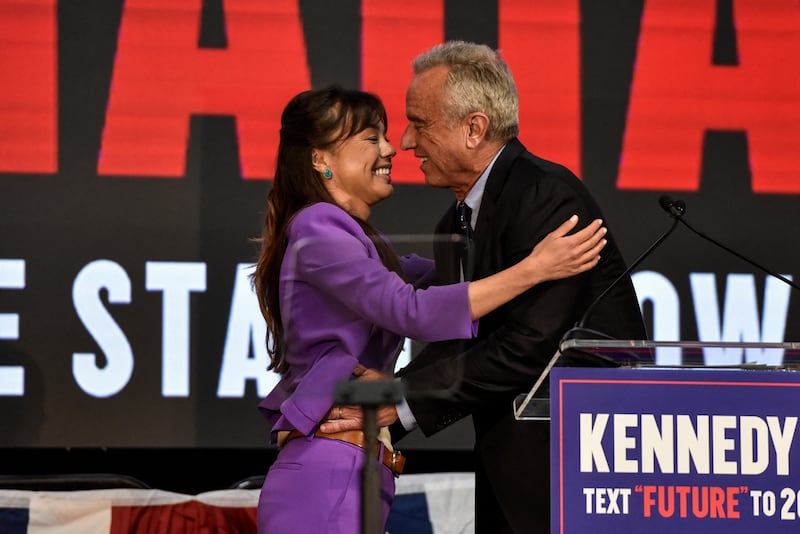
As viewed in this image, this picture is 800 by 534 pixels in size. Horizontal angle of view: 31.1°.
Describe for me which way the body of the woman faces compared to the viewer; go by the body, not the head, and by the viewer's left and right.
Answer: facing to the right of the viewer

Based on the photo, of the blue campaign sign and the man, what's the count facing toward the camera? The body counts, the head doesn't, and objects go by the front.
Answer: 1

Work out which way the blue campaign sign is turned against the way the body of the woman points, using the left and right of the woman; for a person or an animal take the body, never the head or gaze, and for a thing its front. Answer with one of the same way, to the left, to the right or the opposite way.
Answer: to the right

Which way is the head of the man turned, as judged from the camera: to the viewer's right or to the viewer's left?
to the viewer's left

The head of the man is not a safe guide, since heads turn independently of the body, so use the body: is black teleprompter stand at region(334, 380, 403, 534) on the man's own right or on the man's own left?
on the man's own left

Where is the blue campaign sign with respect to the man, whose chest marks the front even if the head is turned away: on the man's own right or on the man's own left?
on the man's own left

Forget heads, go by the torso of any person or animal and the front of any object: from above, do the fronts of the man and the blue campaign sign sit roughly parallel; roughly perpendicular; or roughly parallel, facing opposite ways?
roughly perpendicular

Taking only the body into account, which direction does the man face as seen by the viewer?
to the viewer's left

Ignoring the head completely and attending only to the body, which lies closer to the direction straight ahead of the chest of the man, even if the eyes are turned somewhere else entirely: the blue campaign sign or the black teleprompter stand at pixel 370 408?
the black teleprompter stand

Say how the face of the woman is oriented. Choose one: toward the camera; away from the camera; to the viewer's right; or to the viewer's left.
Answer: to the viewer's right
